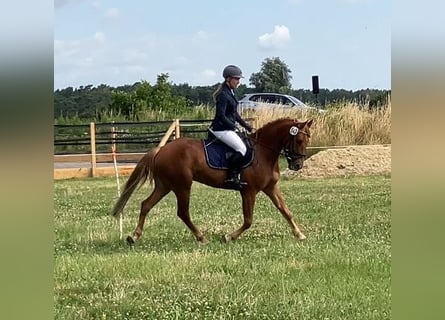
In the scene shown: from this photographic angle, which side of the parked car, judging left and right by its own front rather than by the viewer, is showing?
right

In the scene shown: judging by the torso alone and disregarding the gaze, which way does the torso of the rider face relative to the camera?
to the viewer's right

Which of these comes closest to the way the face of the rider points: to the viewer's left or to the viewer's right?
to the viewer's right

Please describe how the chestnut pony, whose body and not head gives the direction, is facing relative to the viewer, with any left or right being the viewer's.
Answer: facing to the right of the viewer

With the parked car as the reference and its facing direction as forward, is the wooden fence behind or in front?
behind

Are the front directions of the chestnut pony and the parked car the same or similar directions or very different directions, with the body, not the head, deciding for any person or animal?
same or similar directions
